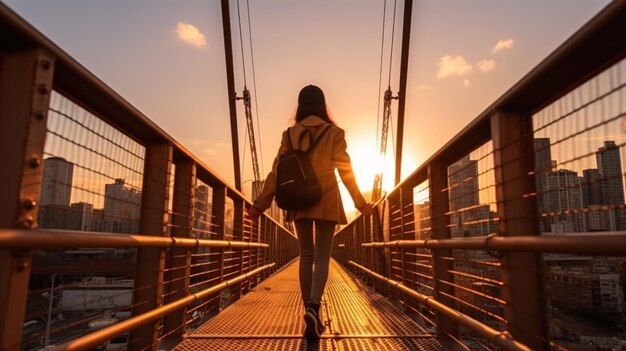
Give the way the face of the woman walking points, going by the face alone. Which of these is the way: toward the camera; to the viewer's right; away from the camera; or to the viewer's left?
away from the camera

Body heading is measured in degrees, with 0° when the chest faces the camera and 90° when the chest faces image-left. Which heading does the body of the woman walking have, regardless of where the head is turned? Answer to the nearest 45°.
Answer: approximately 180°

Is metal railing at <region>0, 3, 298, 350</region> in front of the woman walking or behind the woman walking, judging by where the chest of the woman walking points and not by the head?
behind
